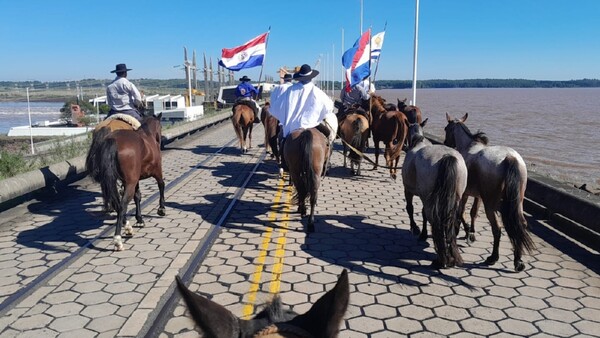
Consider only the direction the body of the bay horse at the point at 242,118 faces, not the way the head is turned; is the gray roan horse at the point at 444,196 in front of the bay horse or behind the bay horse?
behind

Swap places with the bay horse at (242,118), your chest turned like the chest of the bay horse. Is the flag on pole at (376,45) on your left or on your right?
on your right

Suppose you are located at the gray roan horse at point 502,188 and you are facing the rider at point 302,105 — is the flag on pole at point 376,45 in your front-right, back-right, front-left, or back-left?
front-right

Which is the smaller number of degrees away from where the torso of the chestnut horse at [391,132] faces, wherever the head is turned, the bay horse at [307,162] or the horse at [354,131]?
the horse

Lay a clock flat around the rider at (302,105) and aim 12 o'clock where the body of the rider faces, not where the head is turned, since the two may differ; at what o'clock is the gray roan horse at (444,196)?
The gray roan horse is roughly at 5 o'clock from the rider.

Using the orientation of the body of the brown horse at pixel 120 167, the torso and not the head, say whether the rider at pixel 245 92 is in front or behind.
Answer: in front

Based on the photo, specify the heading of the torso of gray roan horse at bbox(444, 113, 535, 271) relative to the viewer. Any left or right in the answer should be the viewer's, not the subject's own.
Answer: facing away from the viewer and to the left of the viewer

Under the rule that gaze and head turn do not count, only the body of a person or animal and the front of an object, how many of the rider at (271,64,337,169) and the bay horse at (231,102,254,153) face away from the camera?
2

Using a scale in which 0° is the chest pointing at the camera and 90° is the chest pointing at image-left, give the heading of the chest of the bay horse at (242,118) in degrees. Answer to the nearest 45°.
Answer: approximately 180°

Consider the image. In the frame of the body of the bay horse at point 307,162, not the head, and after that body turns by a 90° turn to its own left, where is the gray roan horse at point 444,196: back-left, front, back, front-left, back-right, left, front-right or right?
back-left

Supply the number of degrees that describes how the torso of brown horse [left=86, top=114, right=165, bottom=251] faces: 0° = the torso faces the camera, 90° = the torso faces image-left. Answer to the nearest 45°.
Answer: approximately 225°

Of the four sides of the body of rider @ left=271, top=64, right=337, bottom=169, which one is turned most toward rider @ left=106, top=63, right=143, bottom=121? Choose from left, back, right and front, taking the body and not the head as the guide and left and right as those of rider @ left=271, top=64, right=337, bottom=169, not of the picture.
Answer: left

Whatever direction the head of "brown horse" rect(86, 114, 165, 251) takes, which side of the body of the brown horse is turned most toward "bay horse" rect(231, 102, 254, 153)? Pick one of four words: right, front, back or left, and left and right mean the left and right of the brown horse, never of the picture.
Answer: front

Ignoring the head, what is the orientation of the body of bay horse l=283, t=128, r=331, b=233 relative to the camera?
away from the camera

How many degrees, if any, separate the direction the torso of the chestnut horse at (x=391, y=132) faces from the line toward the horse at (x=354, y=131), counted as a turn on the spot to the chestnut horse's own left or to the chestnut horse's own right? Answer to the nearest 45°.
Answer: approximately 90° to the chestnut horse's own left

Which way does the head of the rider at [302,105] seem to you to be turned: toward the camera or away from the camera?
away from the camera

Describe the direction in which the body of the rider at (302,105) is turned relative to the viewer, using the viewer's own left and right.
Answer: facing away from the viewer

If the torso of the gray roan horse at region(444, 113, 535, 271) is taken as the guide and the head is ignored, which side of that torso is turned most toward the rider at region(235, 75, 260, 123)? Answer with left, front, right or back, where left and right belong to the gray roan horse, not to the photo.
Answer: front

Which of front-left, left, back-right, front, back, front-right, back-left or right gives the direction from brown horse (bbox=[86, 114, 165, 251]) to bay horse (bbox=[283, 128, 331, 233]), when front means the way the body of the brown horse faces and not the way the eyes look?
front-right
